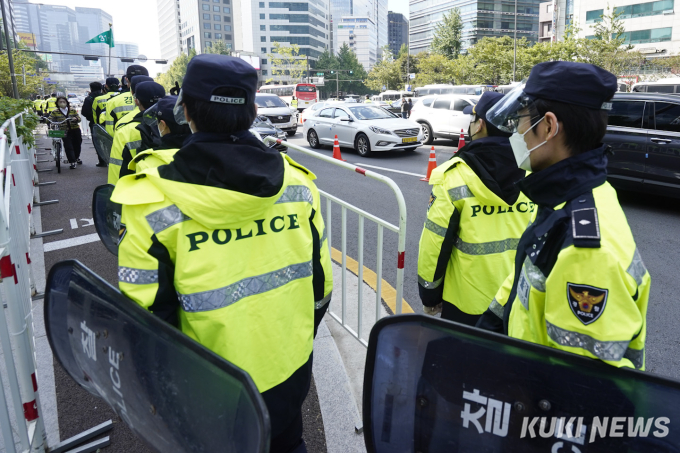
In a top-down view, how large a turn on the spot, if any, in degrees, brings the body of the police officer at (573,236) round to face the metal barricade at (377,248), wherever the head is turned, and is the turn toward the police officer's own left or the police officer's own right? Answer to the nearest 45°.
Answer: approximately 45° to the police officer's own right

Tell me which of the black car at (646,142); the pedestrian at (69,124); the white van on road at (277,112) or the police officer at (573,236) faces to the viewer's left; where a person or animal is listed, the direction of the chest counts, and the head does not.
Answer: the police officer

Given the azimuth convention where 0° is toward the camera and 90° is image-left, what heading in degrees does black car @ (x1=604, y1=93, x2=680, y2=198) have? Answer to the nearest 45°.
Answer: approximately 270°

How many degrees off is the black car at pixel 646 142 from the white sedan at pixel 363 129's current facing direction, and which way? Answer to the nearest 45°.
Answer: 0° — it already faces it

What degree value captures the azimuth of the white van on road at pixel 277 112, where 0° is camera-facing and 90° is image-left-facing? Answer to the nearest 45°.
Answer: approximately 315°

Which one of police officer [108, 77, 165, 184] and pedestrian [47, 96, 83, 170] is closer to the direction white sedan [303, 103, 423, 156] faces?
the police officer

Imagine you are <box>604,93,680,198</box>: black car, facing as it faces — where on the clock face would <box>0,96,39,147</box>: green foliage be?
The green foliage is roughly at 5 o'clock from the black car.

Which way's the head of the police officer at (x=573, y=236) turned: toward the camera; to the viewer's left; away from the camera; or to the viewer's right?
to the viewer's left

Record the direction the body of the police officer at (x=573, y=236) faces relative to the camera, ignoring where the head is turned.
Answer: to the viewer's left
